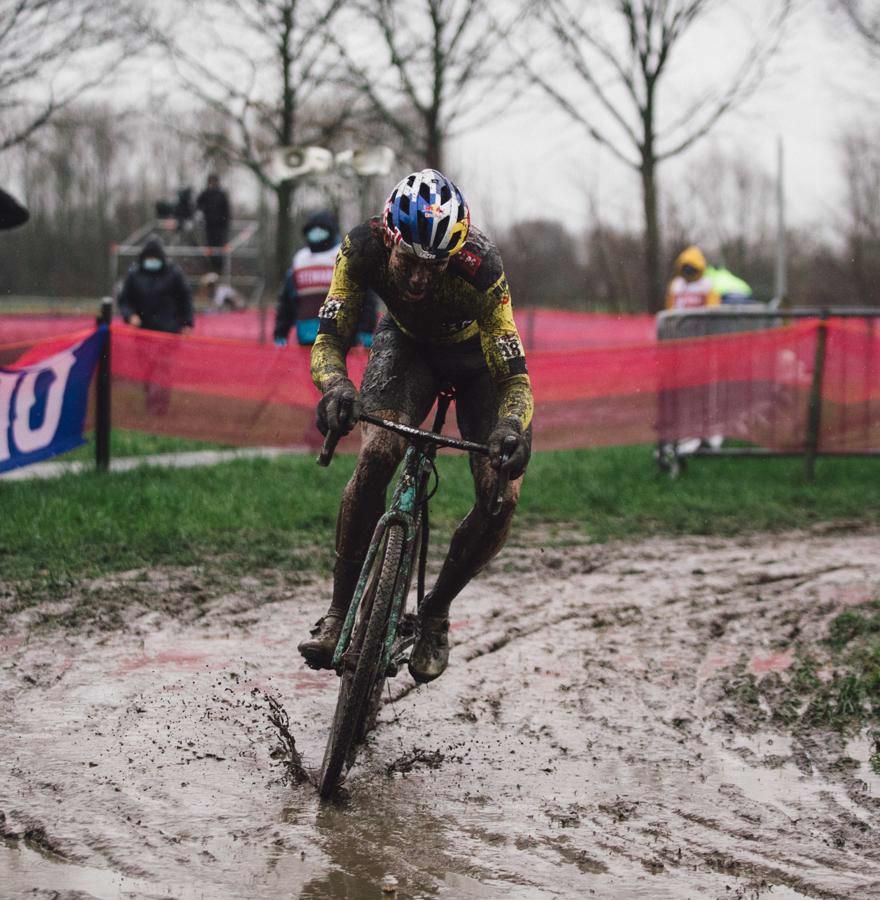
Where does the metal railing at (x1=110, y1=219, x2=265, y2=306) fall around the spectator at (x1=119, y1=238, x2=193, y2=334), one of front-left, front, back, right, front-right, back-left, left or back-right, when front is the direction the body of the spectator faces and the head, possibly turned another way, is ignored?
back

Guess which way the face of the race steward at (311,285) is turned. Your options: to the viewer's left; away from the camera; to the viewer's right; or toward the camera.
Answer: toward the camera

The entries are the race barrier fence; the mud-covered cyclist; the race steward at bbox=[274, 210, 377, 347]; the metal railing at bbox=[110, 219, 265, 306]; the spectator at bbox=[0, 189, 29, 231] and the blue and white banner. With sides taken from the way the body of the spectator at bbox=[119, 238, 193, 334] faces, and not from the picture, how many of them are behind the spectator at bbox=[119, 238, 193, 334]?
1

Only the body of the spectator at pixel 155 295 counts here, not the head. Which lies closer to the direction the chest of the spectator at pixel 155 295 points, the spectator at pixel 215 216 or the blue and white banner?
the blue and white banner

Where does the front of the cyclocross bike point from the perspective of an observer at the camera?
facing the viewer

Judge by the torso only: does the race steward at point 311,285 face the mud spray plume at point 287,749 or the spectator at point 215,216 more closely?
the mud spray plume

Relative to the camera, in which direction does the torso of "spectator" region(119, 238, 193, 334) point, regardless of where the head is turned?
toward the camera

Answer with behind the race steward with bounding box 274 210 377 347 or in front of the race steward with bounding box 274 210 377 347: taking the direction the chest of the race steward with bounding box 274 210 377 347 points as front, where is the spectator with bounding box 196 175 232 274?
behind

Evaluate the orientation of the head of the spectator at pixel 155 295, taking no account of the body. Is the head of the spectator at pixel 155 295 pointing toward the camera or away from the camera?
toward the camera

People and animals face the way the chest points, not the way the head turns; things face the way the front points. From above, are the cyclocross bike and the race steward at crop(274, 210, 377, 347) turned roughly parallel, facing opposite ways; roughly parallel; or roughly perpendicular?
roughly parallel

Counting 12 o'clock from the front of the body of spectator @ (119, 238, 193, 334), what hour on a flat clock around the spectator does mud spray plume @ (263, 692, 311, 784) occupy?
The mud spray plume is roughly at 12 o'clock from the spectator.

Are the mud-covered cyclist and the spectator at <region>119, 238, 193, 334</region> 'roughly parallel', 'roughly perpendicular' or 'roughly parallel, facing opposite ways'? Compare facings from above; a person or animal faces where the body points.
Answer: roughly parallel

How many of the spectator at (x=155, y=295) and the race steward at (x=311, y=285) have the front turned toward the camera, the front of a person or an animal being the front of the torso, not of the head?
2

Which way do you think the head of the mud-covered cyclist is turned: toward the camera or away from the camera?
toward the camera
